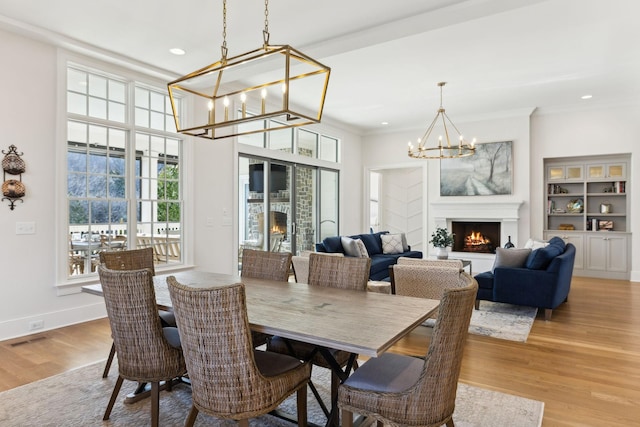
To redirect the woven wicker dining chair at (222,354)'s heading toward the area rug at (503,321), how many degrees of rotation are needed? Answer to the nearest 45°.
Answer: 0° — it already faces it

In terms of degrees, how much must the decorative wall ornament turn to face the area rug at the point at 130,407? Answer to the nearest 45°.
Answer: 0° — it already faces it

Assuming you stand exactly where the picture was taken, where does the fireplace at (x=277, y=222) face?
facing the viewer and to the left of the viewer

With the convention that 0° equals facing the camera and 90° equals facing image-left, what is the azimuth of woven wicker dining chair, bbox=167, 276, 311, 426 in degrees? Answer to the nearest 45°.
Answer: approximately 225°

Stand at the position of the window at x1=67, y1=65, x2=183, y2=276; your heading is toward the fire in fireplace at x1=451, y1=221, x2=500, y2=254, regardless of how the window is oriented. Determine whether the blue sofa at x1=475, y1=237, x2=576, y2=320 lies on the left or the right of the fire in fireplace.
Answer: right

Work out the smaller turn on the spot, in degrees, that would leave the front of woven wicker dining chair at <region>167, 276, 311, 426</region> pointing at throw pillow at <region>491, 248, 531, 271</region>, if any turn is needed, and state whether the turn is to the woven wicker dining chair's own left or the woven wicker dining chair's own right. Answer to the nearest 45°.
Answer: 0° — it already faces it

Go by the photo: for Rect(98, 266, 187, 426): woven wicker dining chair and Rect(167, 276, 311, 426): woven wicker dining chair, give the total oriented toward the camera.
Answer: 0

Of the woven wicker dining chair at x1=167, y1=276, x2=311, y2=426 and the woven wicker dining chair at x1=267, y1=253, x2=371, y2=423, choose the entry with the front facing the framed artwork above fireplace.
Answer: the woven wicker dining chair at x1=167, y1=276, x2=311, y2=426

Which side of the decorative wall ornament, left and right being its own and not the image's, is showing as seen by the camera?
front

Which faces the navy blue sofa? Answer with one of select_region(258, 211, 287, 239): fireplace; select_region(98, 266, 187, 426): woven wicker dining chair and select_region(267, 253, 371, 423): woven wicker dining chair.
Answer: select_region(98, 266, 187, 426): woven wicker dining chair

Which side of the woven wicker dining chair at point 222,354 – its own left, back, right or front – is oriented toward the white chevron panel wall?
front

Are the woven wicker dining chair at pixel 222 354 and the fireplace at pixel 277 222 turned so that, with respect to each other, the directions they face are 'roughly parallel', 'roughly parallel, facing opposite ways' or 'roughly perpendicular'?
roughly parallel, facing opposite ways

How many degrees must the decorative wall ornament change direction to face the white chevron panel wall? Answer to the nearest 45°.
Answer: approximately 90° to its left

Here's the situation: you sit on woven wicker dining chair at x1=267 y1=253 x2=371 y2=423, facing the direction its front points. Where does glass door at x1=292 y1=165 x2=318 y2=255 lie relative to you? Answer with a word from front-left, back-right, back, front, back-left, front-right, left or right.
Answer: back-right

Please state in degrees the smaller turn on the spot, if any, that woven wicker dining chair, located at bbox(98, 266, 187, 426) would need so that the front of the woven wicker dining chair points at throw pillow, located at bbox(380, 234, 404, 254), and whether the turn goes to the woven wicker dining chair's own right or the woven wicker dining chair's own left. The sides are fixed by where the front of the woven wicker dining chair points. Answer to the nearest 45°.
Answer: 0° — it already faces it
